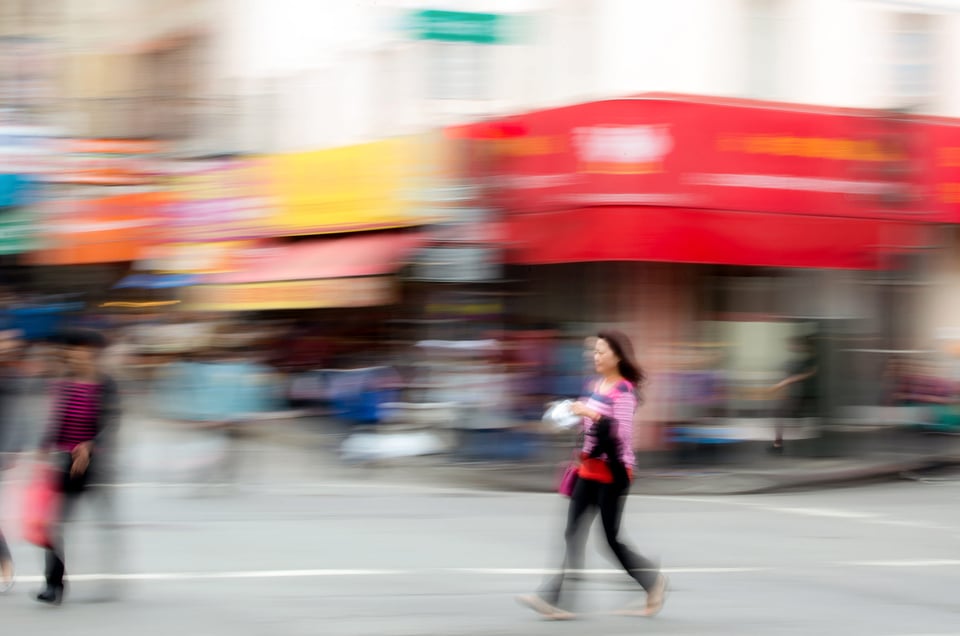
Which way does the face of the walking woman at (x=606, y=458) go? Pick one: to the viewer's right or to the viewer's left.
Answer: to the viewer's left

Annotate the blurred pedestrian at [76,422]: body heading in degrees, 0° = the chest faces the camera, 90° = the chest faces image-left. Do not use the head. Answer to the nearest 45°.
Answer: approximately 45°

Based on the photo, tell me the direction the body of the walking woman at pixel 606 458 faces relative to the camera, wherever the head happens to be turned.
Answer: to the viewer's left

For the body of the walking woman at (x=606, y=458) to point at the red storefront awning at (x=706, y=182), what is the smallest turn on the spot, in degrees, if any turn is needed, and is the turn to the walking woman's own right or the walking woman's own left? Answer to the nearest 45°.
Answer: approximately 90° to the walking woman's own right

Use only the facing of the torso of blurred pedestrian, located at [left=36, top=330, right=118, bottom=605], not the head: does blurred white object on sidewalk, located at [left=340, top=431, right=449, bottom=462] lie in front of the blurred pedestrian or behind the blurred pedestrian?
behind

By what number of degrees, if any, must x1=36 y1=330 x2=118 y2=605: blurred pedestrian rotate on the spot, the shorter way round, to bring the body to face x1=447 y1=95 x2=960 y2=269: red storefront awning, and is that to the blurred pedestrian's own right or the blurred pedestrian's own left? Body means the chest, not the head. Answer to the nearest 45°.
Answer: approximately 180°

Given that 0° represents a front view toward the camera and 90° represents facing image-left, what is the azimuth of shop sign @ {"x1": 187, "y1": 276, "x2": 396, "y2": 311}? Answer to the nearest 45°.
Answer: approximately 0°

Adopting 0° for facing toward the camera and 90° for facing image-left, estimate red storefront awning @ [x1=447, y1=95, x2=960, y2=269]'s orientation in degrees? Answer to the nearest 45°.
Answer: approximately 0°

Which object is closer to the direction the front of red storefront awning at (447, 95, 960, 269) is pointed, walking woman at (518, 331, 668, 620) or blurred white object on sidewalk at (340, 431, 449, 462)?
the walking woman

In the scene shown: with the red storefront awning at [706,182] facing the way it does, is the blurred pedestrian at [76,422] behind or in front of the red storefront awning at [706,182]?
in front
